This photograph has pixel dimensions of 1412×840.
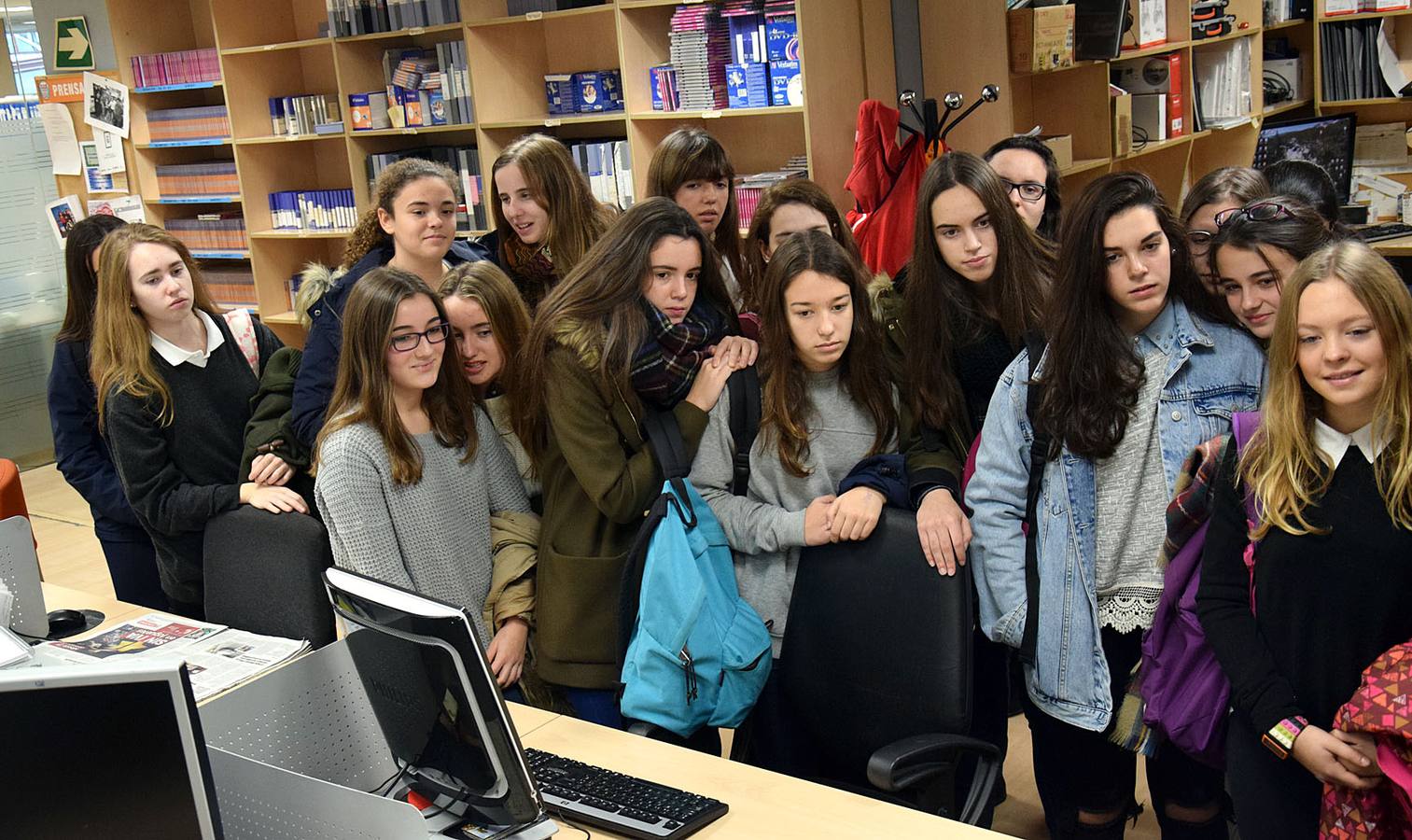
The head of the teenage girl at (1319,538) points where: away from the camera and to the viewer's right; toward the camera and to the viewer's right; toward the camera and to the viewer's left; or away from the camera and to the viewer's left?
toward the camera and to the viewer's left

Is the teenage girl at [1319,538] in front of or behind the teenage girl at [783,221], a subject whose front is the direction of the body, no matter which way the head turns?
in front

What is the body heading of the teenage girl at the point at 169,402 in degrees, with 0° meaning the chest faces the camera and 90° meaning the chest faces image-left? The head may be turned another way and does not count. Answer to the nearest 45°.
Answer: approximately 315°

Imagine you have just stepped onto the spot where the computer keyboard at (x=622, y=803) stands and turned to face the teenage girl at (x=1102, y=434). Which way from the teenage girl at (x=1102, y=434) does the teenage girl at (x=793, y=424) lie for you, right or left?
left

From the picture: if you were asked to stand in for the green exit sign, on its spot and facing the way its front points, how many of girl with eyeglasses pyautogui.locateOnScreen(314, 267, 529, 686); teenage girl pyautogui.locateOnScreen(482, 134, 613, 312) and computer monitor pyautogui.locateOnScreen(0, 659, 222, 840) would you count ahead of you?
3

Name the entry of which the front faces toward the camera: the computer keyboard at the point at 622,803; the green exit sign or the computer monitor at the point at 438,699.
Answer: the green exit sign

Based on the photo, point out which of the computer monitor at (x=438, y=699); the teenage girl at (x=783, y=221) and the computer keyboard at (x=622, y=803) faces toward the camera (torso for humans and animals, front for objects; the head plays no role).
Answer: the teenage girl

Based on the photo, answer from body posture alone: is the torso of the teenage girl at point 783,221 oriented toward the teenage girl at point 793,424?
yes

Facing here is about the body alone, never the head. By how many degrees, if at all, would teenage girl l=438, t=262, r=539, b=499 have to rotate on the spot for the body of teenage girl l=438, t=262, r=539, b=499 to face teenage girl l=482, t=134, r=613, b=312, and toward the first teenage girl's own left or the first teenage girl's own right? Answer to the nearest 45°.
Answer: approximately 135° to the first teenage girl's own right

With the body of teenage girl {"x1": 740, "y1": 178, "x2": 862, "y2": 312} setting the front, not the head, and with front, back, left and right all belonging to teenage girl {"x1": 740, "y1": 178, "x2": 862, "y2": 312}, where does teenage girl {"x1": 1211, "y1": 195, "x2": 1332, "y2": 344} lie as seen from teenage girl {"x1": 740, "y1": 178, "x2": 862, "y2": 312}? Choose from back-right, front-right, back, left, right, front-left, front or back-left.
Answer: front-left

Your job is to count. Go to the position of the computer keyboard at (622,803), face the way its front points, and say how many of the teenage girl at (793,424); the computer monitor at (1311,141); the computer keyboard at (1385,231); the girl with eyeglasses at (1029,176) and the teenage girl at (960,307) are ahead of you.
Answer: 5

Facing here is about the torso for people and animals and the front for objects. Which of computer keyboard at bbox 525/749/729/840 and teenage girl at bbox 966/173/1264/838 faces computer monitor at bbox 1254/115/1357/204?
the computer keyboard

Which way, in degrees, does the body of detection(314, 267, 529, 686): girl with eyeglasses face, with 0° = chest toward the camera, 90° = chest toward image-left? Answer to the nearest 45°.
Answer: approximately 315°

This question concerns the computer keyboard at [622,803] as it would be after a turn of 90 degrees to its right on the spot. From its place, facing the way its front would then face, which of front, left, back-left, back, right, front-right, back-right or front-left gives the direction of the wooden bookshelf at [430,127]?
back-left

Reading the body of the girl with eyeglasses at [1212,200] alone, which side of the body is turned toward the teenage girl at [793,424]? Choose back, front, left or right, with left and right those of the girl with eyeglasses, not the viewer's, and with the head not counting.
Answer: front

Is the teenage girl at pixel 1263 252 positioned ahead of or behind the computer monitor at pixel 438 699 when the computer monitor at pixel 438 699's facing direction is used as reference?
ahead

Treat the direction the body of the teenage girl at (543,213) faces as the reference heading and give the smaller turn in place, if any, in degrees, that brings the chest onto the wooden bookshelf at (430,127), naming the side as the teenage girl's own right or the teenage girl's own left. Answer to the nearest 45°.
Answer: approximately 135° to the teenage girl's own right
